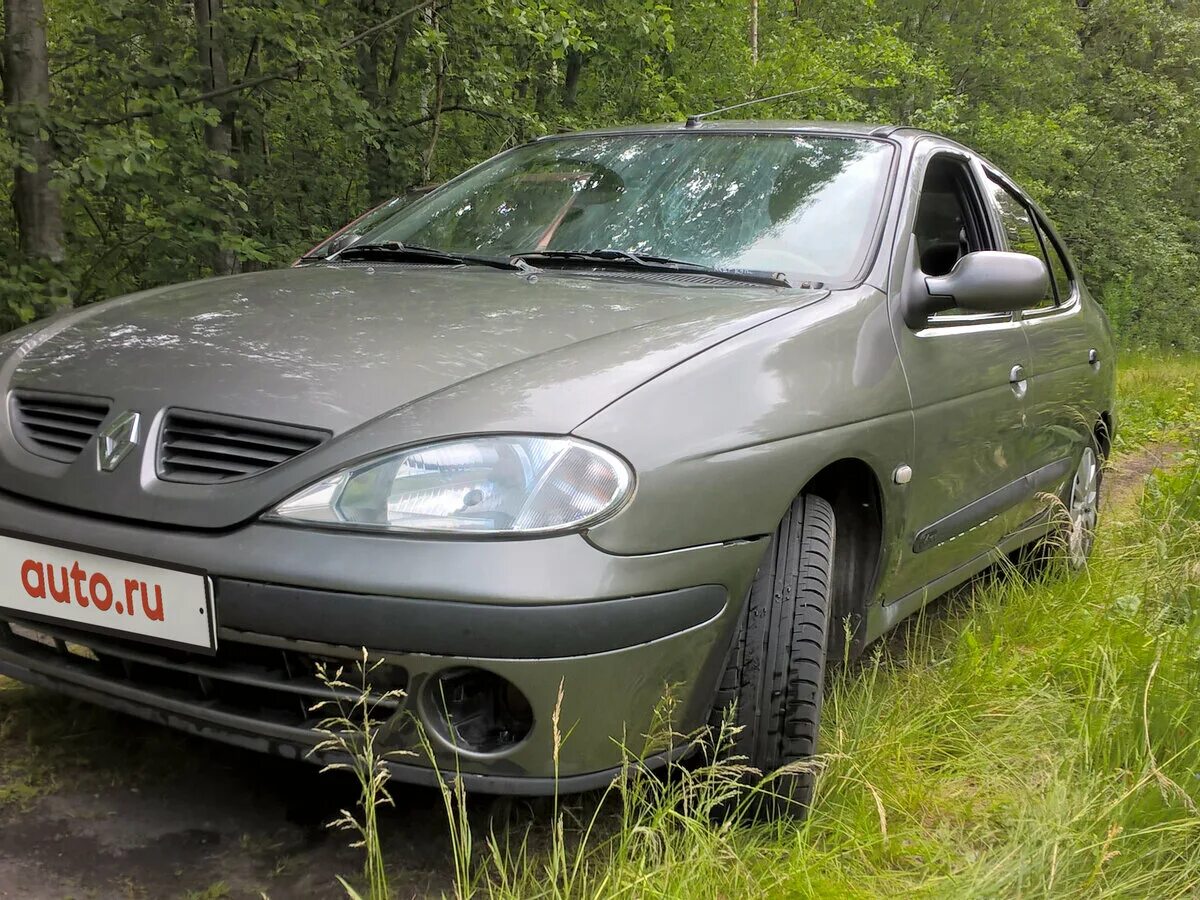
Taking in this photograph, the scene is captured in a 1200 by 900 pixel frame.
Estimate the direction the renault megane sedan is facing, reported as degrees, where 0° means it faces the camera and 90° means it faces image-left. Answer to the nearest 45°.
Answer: approximately 45°

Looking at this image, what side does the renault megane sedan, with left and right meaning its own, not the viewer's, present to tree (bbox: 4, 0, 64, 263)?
right

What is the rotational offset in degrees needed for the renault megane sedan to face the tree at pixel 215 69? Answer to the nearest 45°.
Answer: approximately 135° to its right
